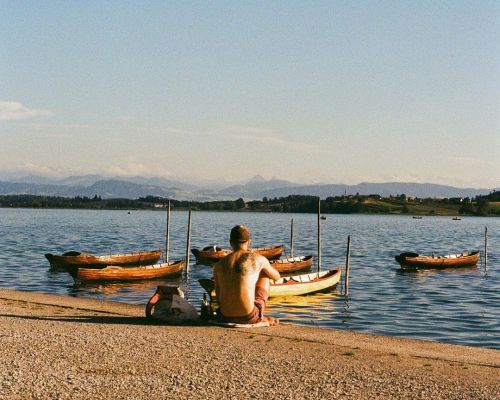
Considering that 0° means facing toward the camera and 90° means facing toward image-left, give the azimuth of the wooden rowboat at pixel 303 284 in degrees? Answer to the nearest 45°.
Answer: approximately 225°

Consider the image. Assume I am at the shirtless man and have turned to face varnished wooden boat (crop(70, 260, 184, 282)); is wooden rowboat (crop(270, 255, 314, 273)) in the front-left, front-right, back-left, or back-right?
front-right

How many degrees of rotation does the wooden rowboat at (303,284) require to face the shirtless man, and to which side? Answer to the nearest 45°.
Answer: approximately 135° to its right

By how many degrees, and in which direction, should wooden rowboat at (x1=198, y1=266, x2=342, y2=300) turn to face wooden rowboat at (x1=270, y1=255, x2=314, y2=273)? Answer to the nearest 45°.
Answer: approximately 45° to its left

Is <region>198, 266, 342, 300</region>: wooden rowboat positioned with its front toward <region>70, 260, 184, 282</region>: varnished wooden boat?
no

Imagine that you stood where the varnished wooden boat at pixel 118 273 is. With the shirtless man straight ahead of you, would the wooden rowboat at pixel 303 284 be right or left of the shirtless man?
left

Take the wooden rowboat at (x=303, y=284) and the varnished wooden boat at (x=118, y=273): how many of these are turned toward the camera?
0
